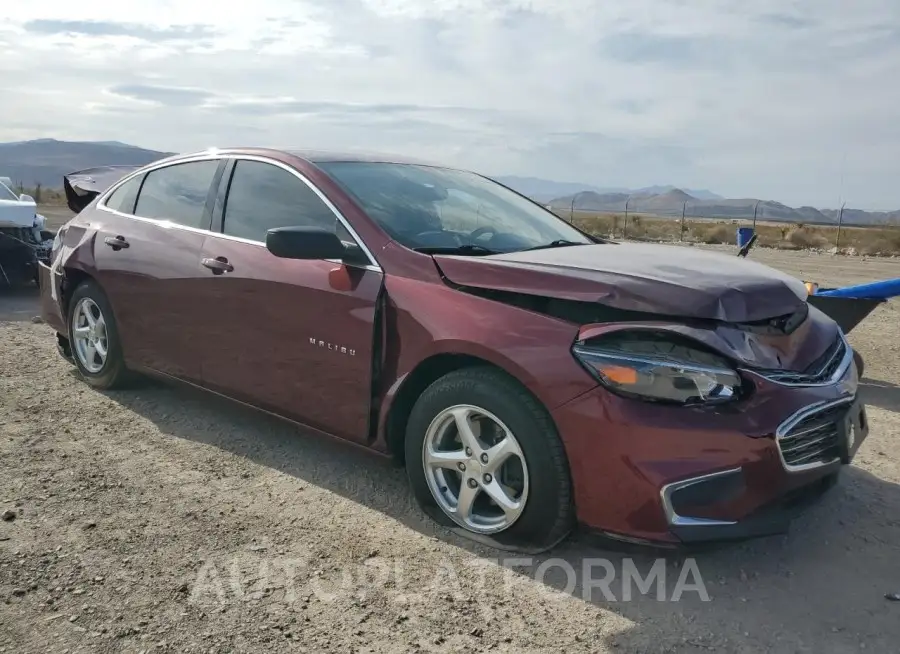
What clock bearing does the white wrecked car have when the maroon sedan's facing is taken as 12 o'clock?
The white wrecked car is roughly at 6 o'clock from the maroon sedan.

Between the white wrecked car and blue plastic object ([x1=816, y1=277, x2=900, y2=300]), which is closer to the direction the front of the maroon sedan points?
the blue plastic object

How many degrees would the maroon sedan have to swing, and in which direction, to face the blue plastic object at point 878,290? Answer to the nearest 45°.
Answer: approximately 90° to its left

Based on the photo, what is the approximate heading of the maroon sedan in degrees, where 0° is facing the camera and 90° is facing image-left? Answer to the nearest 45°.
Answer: approximately 315°
